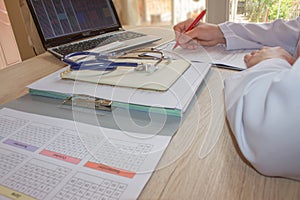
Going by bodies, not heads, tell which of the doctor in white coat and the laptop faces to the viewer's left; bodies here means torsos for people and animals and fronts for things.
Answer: the doctor in white coat

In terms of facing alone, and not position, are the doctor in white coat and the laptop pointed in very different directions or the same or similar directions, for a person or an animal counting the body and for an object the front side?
very different directions

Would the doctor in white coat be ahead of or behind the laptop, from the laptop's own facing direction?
ahead

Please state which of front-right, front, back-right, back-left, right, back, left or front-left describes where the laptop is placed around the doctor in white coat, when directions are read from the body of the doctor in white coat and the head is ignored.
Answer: front-right

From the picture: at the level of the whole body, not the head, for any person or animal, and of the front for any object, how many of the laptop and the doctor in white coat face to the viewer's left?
1

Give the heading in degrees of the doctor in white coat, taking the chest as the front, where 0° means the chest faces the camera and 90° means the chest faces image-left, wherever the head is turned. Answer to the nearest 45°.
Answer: approximately 90°
